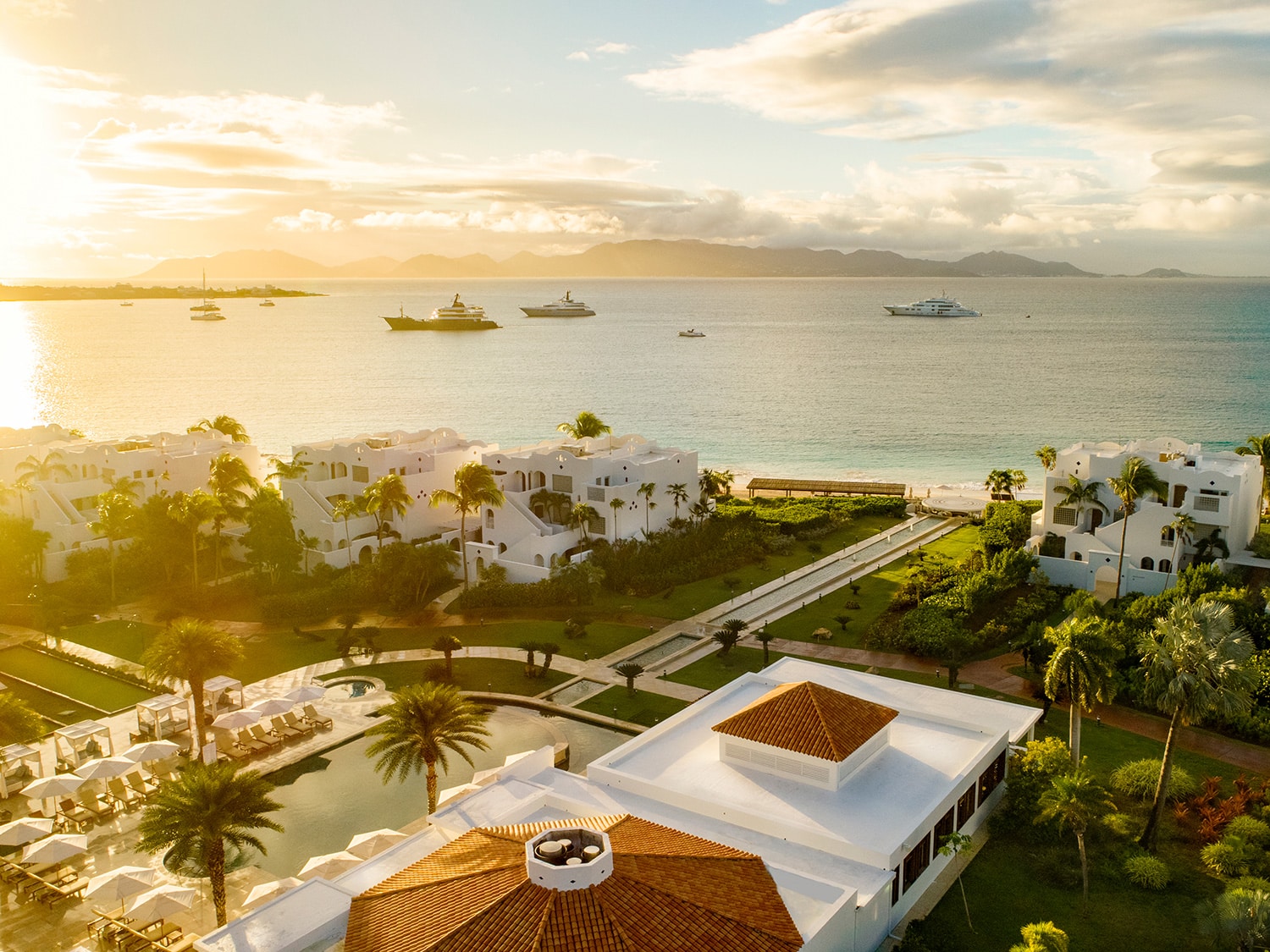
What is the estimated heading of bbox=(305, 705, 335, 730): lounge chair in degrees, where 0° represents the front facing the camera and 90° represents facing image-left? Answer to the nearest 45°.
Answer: approximately 315°

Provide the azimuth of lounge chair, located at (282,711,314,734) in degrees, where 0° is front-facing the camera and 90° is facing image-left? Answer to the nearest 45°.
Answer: approximately 315°

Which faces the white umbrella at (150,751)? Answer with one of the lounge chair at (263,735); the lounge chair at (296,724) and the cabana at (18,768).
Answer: the cabana

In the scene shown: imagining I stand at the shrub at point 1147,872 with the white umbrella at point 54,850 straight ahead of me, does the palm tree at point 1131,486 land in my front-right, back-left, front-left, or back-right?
back-right

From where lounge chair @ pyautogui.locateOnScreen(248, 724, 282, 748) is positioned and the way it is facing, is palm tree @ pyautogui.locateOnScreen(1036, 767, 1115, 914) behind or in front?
in front

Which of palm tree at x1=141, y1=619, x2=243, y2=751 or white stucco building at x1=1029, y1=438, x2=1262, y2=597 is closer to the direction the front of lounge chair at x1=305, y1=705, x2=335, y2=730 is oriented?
the white stucco building

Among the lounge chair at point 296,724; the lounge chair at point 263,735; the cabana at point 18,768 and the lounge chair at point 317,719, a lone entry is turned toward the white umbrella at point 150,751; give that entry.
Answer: the cabana
